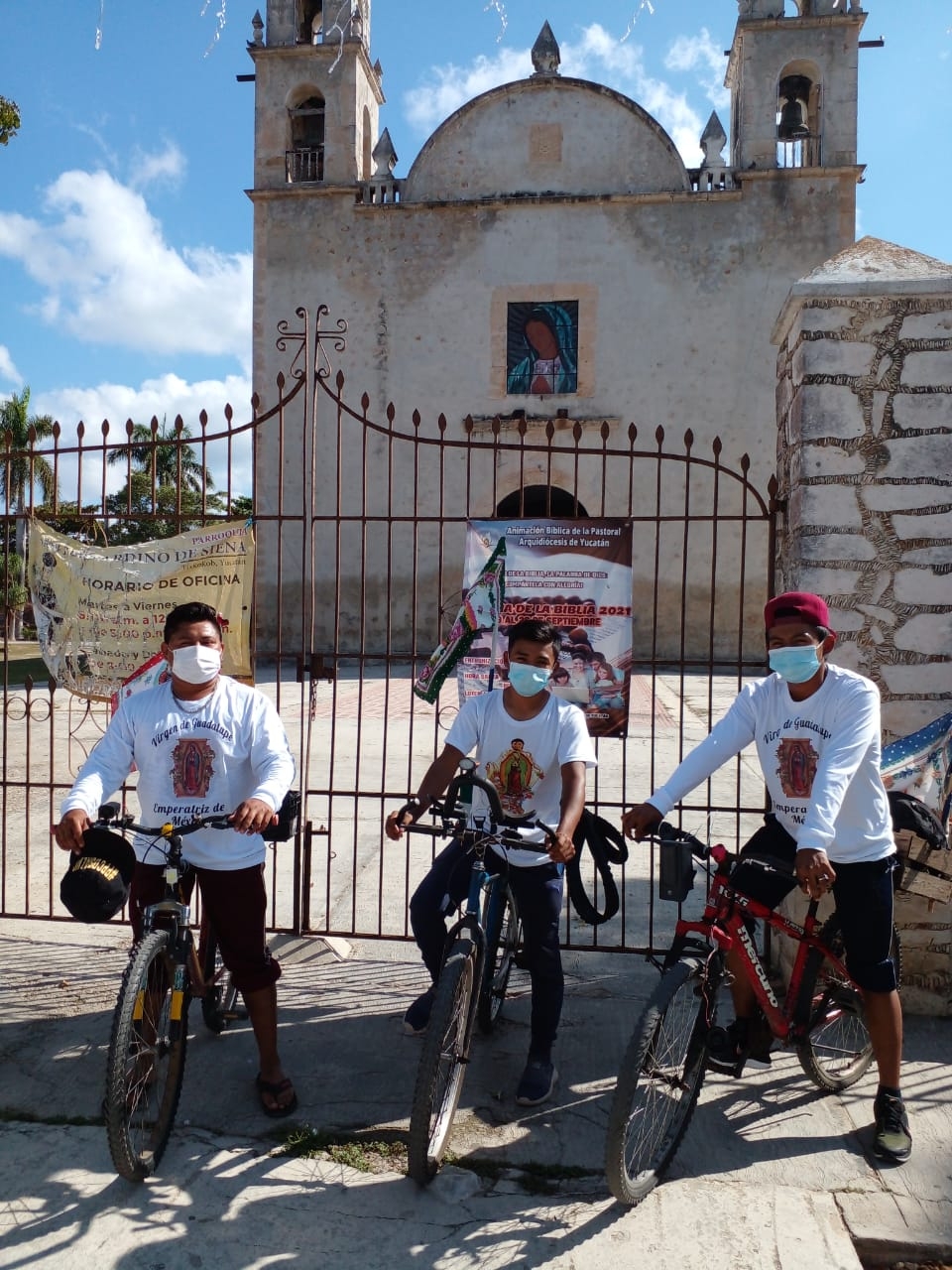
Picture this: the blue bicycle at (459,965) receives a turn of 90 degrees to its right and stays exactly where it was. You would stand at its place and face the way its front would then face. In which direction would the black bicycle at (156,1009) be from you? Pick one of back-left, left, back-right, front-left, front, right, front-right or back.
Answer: front

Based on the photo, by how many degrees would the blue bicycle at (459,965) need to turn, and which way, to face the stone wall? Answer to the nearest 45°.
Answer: approximately 135° to its left

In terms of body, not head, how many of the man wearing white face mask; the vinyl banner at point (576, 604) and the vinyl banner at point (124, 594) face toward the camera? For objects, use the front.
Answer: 3

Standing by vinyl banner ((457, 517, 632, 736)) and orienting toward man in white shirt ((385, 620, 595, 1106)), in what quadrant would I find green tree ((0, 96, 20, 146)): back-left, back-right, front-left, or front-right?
back-right

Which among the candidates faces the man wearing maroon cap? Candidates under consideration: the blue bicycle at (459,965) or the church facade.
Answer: the church facade

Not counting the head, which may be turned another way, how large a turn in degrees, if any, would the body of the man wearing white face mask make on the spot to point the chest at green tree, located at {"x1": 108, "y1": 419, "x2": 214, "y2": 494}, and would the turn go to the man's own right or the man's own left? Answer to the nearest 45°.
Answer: approximately 180°

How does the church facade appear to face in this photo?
toward the camera

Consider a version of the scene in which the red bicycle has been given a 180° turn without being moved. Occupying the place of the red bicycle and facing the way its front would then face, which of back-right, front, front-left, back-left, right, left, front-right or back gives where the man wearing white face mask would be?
back-left

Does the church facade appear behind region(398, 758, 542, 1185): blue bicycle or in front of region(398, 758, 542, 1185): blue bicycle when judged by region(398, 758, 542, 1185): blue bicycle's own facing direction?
behind

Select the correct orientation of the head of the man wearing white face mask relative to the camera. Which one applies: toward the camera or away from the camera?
toward the camera

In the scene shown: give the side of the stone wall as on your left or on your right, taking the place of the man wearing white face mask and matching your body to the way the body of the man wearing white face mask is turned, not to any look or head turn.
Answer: on your left

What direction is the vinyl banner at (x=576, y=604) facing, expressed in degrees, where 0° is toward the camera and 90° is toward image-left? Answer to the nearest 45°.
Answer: approximately 0°

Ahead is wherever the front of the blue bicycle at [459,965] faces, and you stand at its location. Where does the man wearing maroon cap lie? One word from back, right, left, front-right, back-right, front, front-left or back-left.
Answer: left

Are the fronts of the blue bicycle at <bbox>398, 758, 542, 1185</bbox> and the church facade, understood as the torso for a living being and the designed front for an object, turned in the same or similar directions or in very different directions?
same or similar directions

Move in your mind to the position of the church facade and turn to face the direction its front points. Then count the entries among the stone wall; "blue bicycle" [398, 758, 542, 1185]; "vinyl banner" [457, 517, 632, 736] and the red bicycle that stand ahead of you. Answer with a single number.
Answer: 4
